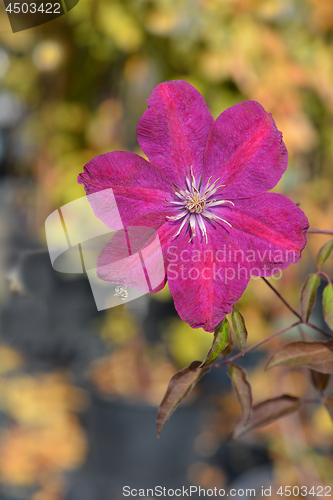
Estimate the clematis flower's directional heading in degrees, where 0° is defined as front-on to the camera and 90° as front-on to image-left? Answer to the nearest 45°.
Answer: approximately 0°
